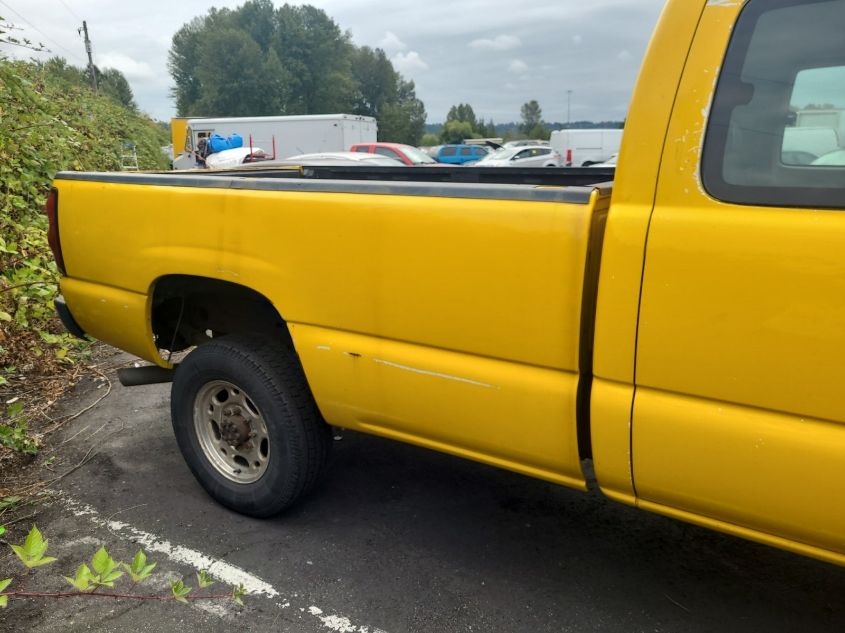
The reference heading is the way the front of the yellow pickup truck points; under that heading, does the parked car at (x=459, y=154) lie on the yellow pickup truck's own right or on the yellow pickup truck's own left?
on the yellow pickup truck's own left

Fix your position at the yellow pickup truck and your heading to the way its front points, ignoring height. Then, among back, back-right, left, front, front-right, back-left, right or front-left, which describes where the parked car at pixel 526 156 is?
back-left

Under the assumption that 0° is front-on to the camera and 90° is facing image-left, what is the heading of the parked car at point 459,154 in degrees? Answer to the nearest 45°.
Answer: approximately 270°

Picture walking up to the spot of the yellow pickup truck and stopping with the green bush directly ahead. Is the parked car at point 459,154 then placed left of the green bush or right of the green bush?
right

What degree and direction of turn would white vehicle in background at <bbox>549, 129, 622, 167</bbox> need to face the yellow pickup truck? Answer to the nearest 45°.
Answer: approximately 135° to its right

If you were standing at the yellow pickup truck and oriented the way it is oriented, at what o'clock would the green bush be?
The green bush is roughly at 6 o'clock from the yellow pickup truck.
